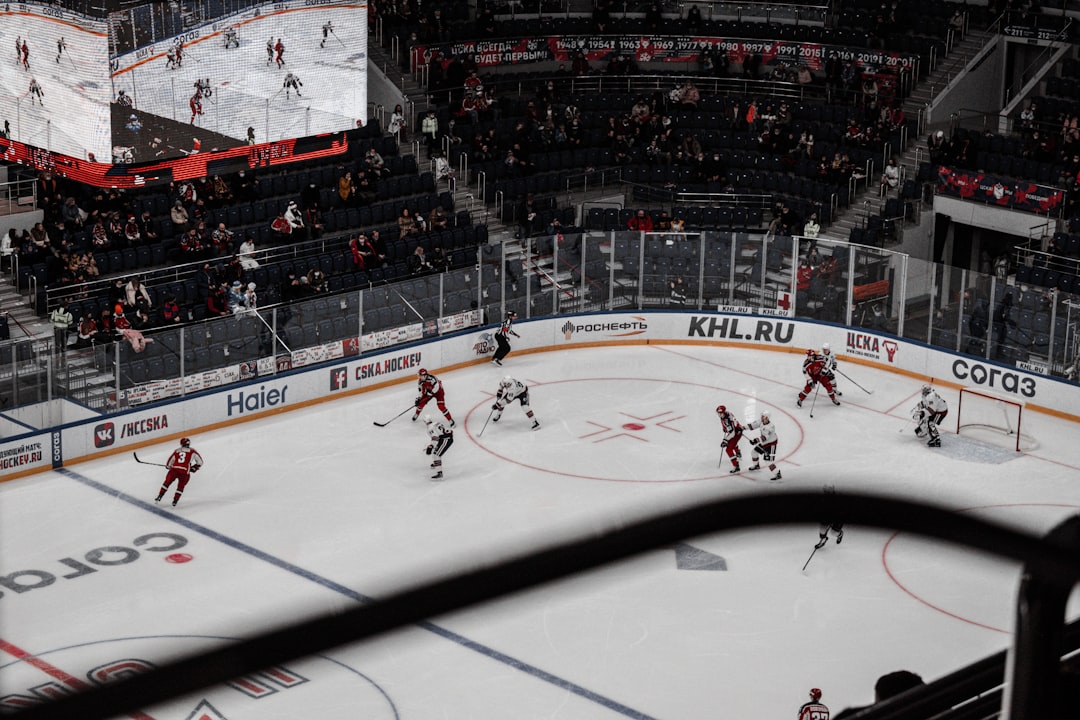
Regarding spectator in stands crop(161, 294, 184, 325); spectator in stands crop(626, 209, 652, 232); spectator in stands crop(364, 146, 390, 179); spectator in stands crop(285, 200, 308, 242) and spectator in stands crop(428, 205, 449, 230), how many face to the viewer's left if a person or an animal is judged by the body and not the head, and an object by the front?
0

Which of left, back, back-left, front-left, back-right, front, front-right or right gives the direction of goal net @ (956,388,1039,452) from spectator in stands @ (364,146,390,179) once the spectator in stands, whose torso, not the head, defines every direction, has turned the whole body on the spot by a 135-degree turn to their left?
back-right

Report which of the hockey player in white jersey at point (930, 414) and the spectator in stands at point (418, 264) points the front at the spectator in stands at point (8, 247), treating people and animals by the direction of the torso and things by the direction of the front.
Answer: the hockey player in white jersey

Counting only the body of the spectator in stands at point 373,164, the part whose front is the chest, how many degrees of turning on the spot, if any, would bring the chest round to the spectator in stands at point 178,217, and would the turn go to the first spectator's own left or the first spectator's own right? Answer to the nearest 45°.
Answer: approximately 90° to the first spectator's own right

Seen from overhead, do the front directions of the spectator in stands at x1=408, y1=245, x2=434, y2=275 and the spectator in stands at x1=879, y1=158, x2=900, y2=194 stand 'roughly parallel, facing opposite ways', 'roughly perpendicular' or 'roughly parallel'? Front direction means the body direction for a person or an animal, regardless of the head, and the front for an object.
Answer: roughly perpendicular

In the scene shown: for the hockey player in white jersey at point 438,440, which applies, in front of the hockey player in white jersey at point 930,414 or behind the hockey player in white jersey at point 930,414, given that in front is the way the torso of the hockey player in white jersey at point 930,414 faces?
in front

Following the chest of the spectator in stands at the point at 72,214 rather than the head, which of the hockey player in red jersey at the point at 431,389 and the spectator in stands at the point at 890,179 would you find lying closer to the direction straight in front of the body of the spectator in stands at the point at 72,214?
the hockey player in red jersey

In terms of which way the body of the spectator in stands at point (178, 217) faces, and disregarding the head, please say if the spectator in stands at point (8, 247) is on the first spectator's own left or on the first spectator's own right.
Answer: on the first spectator's own right

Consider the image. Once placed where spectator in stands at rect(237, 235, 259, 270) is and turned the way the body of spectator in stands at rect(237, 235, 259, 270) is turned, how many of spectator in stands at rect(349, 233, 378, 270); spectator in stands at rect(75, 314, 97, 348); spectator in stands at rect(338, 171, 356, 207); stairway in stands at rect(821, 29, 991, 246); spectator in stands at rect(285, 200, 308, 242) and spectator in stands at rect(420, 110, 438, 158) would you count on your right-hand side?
1

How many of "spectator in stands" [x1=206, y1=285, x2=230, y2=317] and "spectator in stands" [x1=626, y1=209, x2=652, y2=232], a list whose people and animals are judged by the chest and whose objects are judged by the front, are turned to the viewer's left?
0

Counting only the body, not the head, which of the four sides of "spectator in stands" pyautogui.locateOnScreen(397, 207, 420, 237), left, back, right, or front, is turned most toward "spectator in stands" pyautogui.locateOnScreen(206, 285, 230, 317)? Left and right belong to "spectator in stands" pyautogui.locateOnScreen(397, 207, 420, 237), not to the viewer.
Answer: right

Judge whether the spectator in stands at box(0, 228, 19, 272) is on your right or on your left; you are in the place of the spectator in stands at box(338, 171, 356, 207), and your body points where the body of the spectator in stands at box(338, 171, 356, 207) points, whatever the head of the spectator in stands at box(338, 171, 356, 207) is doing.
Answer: on your right

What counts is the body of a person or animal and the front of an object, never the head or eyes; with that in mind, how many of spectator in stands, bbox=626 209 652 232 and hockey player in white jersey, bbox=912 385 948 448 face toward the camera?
1

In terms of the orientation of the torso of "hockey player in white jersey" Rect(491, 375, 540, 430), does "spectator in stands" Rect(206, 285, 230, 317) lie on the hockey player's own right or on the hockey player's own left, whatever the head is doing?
on the hockey player's own right

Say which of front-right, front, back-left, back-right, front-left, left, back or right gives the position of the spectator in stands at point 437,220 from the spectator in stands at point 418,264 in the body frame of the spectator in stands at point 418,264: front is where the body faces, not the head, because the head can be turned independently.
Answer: back-left

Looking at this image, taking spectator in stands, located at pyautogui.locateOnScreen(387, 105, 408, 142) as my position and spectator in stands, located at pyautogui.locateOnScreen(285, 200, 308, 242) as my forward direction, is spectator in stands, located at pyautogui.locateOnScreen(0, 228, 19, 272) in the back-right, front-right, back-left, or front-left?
front-right

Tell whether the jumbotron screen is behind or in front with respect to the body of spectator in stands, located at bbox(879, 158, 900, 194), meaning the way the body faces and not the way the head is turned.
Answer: in front

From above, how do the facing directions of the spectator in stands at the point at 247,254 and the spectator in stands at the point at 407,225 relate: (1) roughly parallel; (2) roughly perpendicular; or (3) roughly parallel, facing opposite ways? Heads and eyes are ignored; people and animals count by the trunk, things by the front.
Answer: roughly parallel

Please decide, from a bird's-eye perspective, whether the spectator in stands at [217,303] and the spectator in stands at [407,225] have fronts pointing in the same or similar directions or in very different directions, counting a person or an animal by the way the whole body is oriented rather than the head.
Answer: same or similar directions

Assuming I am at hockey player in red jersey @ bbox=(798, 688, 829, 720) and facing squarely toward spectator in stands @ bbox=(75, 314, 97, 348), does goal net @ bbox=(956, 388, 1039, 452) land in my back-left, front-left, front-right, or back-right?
front-right

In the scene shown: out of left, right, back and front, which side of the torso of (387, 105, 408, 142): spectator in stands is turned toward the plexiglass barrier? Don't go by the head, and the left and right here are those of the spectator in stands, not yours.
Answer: front

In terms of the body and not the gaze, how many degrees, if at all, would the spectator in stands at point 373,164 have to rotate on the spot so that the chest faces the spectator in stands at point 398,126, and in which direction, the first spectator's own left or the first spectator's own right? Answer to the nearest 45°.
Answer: approximately 135° to the first spectator's own left
